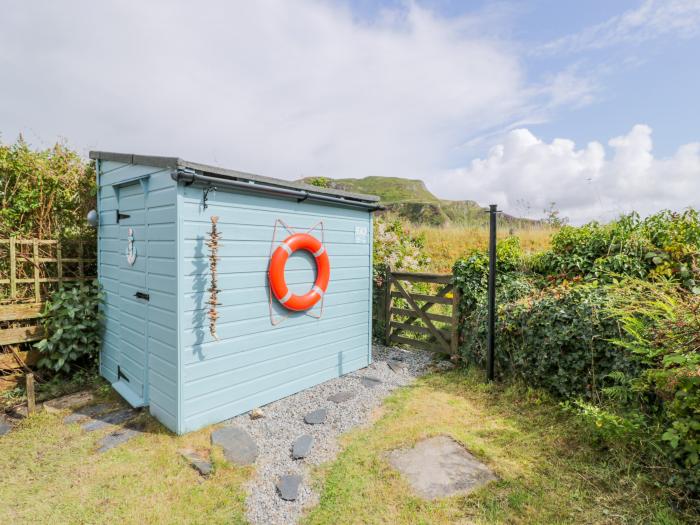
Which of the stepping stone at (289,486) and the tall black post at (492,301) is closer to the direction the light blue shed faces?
the stepping stone

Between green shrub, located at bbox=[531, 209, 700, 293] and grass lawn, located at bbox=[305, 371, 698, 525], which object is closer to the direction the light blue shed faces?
the grass lawn

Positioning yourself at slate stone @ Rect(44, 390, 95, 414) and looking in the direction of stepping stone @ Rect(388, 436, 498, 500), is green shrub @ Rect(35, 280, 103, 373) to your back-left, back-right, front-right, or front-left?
back-left

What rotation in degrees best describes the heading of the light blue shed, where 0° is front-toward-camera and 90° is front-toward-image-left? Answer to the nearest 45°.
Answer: approximately 45°

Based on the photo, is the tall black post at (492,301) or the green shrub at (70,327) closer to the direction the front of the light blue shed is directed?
the green shrub
